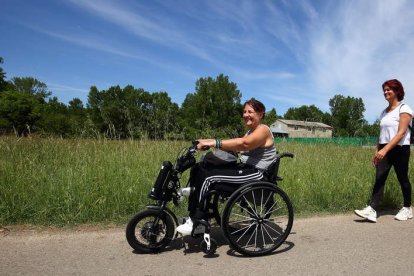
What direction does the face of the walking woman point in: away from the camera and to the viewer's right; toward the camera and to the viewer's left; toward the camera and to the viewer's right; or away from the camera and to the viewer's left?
toward the camera and to the viewer's left

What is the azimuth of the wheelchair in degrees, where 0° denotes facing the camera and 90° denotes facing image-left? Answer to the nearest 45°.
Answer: approximately 90°

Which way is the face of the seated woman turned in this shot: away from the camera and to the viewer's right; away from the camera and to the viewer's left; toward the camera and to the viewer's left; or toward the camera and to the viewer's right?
toward the camera and to the viewer's left

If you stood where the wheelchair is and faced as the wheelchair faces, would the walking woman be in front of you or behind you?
behind

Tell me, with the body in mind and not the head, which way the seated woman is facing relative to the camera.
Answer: to the viewer's left

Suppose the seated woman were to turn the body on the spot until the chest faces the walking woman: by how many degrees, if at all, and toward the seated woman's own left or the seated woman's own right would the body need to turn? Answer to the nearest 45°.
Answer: approximately 135° to the seated woman's own right
